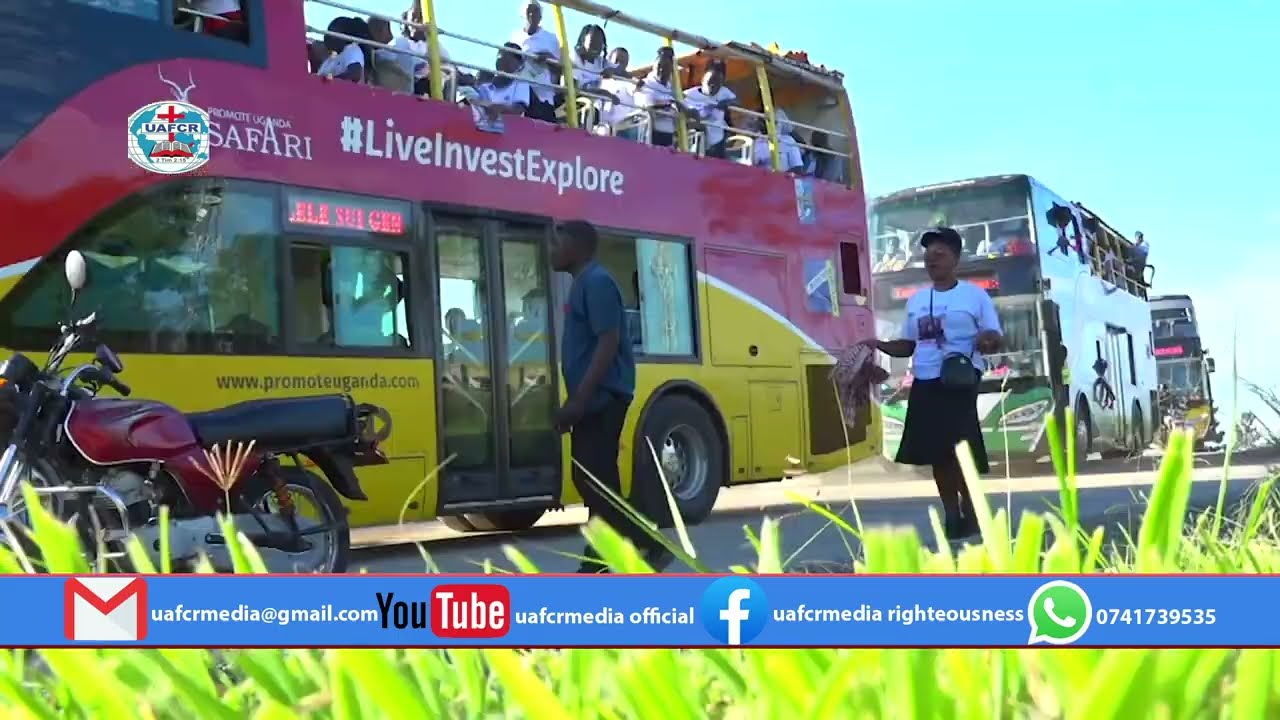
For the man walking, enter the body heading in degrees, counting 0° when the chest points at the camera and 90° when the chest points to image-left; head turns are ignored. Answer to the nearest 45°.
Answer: approximately 90°

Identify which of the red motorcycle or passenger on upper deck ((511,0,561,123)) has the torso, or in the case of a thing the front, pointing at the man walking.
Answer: the passenger on upper deck

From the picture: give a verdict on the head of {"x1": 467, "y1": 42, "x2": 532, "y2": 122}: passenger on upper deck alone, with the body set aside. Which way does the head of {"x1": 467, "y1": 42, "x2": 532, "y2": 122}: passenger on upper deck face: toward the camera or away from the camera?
toward the camera

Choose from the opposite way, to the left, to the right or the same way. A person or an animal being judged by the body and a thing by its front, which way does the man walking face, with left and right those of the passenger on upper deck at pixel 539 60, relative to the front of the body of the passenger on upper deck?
to the right

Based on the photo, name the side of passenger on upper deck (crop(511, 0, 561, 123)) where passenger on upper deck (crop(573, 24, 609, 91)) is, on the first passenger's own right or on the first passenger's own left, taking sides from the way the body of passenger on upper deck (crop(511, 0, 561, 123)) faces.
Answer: on the first passenger's own left

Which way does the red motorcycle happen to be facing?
to the viewer's left

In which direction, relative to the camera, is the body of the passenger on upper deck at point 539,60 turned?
toward the camera

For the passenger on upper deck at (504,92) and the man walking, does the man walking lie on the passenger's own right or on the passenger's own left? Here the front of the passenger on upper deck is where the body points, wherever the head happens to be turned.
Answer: on the passenger's own left

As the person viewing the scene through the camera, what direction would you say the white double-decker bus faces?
facing the viewer and to the left of the viewer

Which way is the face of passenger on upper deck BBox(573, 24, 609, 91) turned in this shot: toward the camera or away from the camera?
toward the camera

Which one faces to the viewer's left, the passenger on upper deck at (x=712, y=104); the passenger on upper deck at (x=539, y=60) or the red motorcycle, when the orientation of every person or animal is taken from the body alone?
the red motorcycle

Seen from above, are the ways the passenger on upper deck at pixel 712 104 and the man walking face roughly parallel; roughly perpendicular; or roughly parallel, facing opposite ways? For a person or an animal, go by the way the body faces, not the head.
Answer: roughly perpendicular

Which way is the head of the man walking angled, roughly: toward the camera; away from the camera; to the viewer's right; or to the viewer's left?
to the viewer's left

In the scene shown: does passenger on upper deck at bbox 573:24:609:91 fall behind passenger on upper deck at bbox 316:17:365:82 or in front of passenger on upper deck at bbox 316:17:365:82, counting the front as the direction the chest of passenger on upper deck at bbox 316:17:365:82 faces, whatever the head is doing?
behind

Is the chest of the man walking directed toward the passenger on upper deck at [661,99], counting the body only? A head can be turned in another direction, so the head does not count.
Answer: no

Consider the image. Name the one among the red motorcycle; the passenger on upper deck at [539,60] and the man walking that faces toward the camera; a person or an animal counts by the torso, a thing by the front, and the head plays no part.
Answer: the passenger on upper deck

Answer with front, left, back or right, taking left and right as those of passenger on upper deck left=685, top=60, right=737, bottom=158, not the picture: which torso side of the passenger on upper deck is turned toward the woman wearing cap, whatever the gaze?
front

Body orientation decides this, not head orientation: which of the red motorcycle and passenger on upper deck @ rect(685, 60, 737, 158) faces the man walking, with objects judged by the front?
the passenger on upper deck
